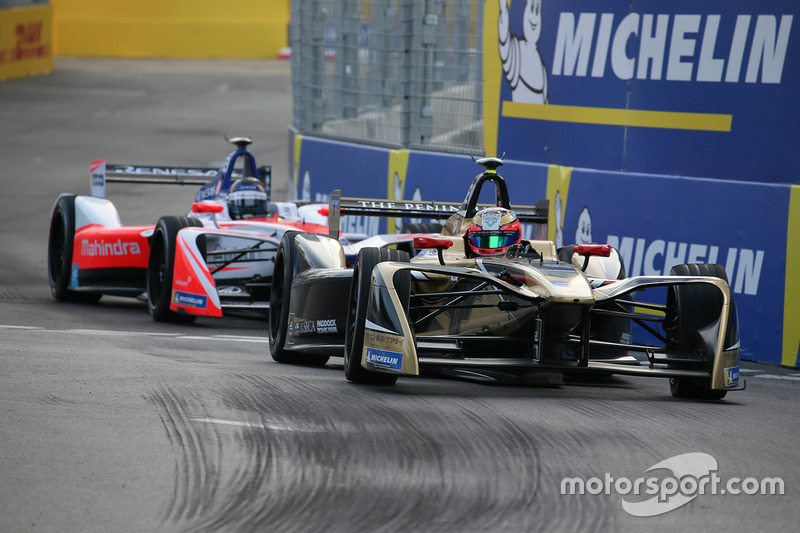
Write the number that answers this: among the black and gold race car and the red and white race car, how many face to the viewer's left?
0

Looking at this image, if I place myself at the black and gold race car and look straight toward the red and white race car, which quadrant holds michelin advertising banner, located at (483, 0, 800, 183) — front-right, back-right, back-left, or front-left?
front-right

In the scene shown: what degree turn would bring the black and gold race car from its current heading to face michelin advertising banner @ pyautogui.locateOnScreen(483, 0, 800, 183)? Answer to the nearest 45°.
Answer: approximately 135° to its left

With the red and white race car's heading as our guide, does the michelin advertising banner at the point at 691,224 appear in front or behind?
in front

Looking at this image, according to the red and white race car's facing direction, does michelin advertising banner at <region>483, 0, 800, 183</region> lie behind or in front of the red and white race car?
in front

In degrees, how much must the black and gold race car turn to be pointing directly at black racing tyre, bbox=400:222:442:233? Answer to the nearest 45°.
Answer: approximately 135° to its left

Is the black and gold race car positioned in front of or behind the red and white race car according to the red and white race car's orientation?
in front

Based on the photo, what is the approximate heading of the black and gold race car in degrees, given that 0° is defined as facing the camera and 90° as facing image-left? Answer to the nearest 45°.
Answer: approximately 315°

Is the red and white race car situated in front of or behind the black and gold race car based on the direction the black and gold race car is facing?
behind
